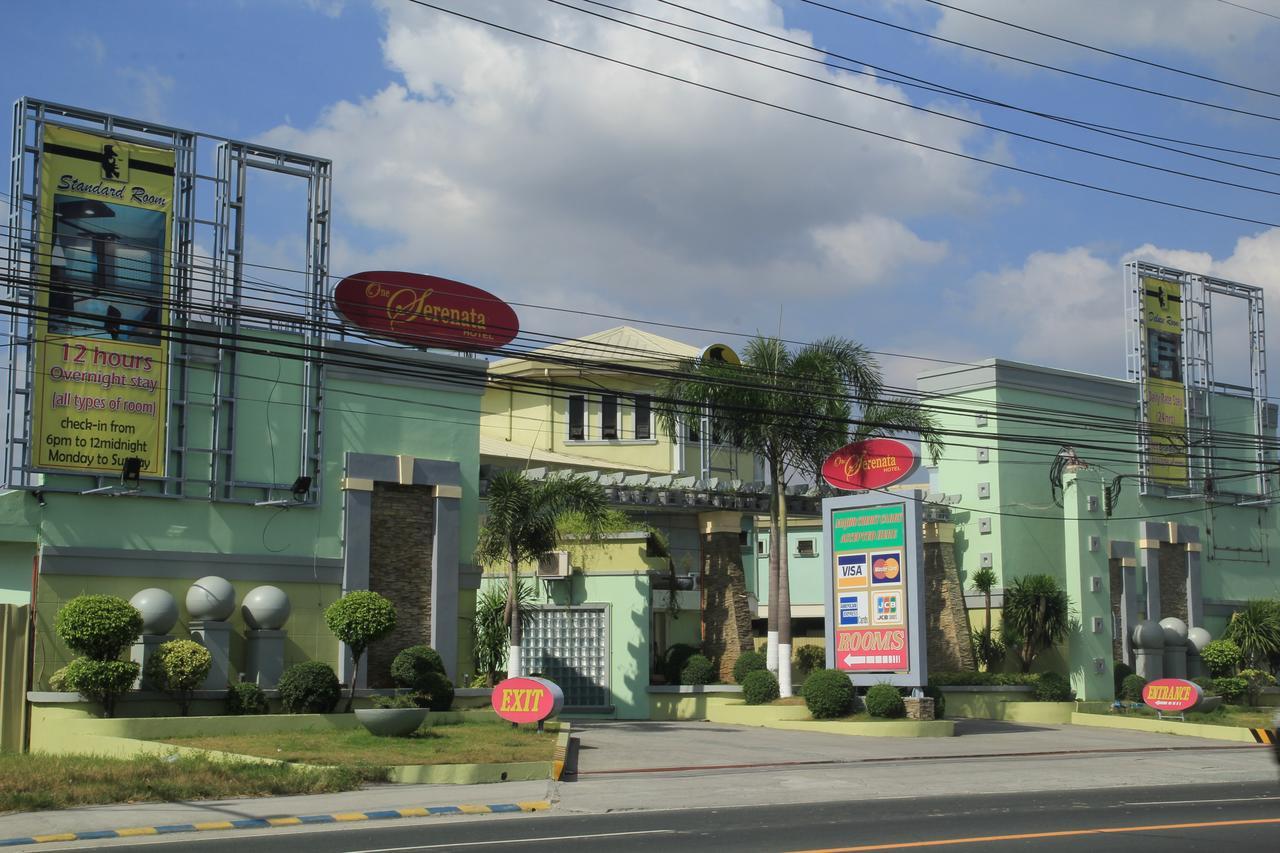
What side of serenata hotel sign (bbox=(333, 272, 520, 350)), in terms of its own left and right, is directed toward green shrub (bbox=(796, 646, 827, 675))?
left

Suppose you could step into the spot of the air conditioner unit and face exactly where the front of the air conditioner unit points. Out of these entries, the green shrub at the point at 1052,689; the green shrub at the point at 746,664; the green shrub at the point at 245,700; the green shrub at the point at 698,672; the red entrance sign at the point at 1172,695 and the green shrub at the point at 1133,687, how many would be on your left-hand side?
5

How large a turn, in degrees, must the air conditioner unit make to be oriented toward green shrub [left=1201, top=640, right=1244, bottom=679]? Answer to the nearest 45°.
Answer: approximately 90° to its left

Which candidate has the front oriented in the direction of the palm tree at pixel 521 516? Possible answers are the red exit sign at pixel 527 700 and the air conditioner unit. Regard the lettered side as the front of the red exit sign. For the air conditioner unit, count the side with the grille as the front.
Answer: the air conditioner unit

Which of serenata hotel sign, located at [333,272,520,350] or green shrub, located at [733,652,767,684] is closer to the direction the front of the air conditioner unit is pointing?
the serenata hotel sign
